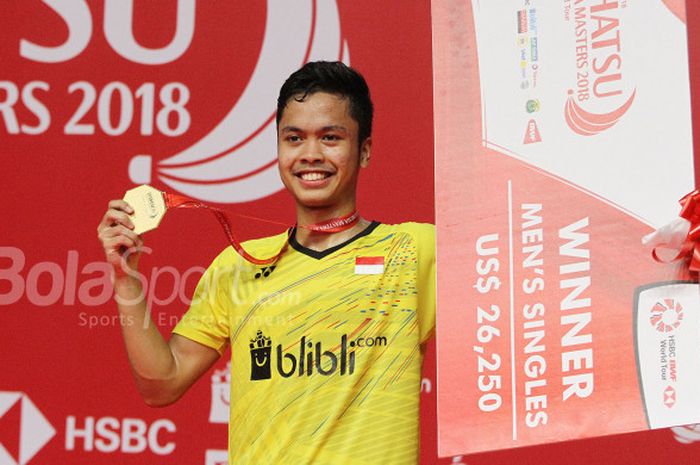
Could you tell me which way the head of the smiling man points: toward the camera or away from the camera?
toward the camera

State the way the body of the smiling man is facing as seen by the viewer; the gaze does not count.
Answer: toward the camera
